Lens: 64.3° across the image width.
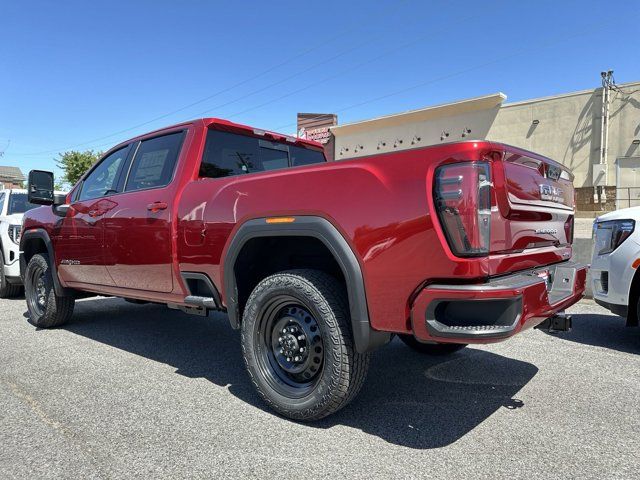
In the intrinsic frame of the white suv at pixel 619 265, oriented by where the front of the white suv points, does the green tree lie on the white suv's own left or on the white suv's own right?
on the white suv's own right

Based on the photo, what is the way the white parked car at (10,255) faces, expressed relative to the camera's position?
facing the viewer and to the right of the viewer

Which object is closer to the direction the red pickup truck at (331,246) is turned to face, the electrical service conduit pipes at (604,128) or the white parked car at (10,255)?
the white parked car

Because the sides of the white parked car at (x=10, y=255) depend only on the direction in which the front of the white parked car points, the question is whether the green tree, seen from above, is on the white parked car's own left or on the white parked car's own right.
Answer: on the white parked car's own left

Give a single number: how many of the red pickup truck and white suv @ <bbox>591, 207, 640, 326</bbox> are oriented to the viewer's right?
0

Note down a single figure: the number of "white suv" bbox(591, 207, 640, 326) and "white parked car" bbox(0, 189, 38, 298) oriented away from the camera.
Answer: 0

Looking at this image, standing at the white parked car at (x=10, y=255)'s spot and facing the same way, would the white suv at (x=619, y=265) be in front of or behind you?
in front

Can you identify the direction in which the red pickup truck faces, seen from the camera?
facing away from the viewer and to the left of the viewer

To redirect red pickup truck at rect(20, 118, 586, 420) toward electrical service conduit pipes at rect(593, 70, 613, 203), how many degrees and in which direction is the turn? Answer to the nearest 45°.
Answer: approximately 90° to its right

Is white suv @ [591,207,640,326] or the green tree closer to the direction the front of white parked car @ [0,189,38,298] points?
the white suv

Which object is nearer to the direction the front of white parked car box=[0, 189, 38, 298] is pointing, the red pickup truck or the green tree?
the red pickup truck

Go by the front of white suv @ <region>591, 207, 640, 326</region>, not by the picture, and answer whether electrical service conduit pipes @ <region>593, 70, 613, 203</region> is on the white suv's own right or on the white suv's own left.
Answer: on the white suv's own right

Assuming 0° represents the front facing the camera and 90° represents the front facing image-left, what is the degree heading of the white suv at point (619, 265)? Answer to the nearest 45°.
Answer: approximately 45°
